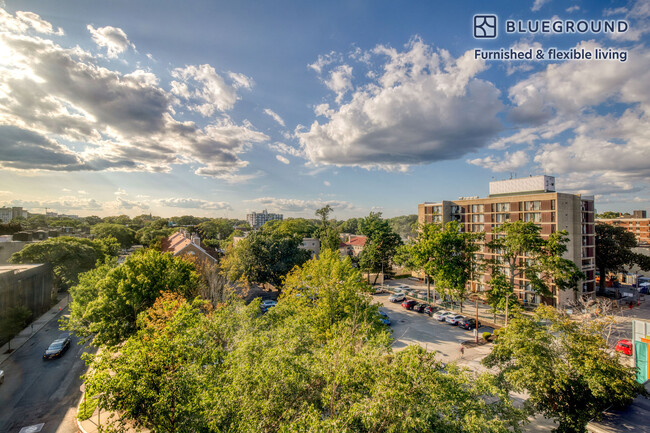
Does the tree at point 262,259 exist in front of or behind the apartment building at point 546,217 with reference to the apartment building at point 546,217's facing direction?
in front

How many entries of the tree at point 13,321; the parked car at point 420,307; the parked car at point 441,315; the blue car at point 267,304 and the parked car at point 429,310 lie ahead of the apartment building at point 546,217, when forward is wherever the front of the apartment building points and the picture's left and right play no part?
5

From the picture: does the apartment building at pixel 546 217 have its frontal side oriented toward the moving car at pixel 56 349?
yes

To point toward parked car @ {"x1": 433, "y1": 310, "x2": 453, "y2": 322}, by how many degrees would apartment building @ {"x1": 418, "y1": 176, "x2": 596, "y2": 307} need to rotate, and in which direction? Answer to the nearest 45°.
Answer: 0° — it already faces it

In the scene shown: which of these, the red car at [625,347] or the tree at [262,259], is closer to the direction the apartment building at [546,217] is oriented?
the tree

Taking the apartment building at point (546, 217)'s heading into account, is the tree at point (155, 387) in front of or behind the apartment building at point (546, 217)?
in front

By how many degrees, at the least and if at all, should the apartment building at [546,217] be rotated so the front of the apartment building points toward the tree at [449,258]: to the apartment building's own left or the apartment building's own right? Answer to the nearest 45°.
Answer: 0° — it already faces it

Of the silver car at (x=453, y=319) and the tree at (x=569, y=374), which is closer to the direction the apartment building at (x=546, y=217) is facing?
the silver car

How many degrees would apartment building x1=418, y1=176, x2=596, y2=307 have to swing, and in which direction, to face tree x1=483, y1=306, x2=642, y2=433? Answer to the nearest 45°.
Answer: approximately 45° to its left

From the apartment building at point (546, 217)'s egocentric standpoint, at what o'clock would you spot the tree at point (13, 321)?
The tree is roughly at 12 o'clock from the apartment building.

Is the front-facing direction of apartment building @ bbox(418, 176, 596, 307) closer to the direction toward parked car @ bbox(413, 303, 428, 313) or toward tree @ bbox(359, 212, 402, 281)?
the parked car

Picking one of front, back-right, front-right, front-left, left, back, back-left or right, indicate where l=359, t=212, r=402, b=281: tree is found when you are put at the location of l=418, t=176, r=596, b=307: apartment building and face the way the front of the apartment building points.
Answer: front-right

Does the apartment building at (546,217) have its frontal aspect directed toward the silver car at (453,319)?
yes

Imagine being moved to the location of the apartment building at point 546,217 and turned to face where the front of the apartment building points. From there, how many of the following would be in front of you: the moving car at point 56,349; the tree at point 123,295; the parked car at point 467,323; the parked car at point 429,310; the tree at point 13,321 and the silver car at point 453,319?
6

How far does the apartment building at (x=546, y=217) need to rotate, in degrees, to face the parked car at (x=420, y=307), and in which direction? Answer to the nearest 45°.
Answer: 0° — it already faces it

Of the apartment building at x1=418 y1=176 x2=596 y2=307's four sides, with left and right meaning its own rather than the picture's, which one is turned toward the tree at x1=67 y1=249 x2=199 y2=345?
front

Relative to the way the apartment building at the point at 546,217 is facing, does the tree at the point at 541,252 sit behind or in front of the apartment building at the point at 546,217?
in front

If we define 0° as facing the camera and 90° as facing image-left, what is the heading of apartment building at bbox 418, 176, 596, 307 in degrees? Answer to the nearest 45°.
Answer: approximately 45°
